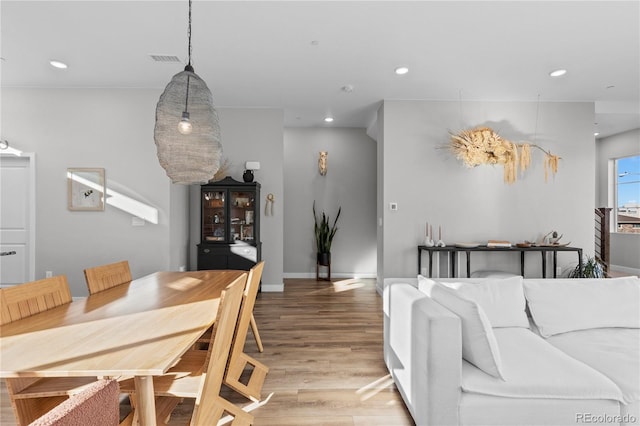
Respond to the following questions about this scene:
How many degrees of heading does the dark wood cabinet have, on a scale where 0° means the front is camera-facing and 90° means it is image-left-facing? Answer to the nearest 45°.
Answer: approximately 0°

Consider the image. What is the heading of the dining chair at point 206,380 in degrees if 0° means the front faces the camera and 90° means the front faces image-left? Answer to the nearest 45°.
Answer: approximately 90°

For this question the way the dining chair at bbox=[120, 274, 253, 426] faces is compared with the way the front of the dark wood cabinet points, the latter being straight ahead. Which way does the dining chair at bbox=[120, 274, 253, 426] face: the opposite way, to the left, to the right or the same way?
to the right

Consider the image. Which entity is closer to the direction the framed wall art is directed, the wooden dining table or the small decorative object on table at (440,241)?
the wooden dining table

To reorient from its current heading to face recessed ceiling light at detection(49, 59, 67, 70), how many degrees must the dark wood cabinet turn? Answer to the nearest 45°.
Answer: approximately 45° to its right

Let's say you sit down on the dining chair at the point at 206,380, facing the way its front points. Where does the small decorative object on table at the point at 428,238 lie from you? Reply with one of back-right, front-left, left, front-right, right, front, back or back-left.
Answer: back-right

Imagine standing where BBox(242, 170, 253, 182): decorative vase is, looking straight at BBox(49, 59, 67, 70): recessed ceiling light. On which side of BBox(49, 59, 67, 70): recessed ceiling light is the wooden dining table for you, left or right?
left

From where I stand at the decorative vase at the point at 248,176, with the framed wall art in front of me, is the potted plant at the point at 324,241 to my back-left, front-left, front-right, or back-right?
back-right

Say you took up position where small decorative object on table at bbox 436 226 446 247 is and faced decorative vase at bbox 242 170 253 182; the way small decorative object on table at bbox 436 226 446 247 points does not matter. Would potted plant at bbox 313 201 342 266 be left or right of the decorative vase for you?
right
